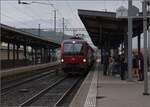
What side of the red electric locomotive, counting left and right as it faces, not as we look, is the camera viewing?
front
